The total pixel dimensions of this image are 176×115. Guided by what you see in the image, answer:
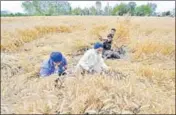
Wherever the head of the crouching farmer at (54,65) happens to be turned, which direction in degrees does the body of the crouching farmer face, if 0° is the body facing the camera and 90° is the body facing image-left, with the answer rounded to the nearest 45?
approximately 315°

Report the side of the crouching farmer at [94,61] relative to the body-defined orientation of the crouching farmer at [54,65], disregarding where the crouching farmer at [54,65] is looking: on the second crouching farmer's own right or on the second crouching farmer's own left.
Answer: on the second crouching farmer's own left
